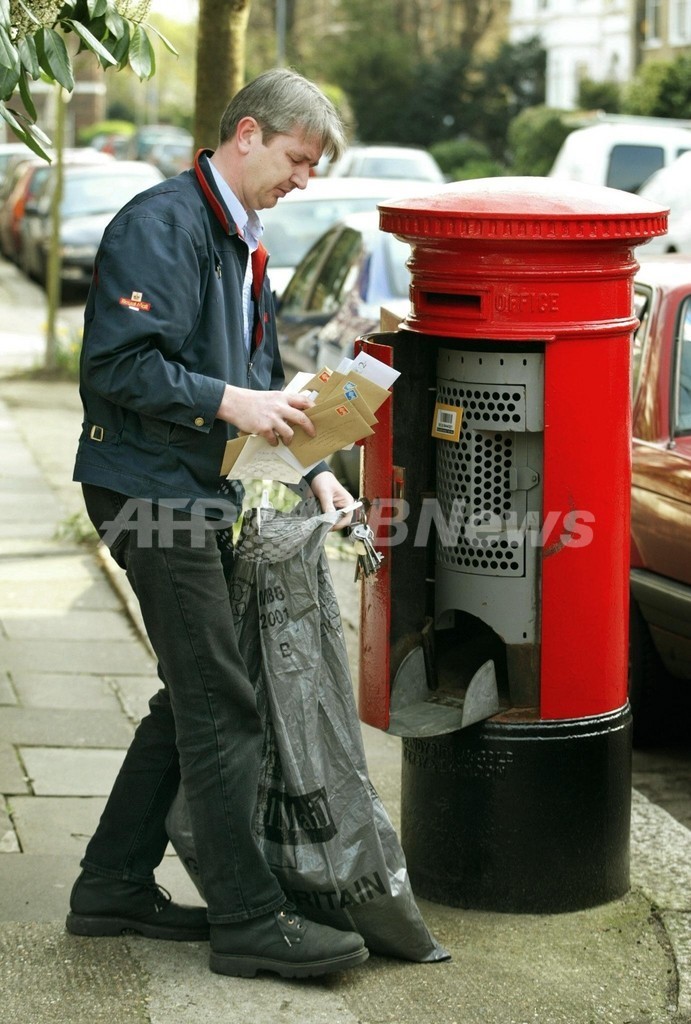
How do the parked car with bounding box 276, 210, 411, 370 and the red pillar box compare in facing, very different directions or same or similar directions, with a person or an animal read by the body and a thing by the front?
same or similar directions

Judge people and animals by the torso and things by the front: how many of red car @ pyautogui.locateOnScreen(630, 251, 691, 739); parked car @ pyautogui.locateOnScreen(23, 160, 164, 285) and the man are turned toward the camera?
1

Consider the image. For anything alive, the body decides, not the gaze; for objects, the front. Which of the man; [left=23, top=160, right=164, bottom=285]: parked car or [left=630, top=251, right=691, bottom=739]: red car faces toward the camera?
the parked car

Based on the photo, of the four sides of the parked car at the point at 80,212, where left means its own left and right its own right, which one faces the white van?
left

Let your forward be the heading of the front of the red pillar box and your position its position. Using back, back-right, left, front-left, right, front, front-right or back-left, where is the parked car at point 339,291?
back-right

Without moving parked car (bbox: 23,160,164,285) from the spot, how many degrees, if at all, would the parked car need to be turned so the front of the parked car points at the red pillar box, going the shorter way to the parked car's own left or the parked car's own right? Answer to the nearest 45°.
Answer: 0° — it already faces it

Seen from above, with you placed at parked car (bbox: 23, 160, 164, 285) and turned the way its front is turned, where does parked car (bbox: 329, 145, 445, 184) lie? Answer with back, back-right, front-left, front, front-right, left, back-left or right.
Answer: back-left

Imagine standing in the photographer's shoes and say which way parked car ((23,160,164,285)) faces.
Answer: facing the viewer

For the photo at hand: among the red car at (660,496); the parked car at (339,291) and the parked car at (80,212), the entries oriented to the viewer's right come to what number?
0

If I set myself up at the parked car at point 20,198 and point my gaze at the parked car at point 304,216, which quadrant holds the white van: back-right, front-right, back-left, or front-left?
front-left

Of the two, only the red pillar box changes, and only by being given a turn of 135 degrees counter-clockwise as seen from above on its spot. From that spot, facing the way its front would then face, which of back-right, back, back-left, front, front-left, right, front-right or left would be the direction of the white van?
left

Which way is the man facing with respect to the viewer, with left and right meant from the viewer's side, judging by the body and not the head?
facing to the right of the viewer
